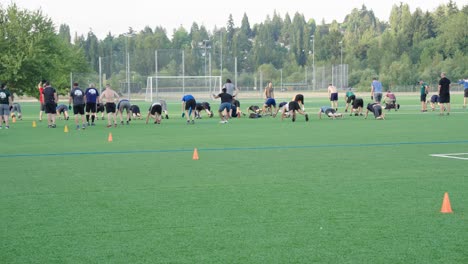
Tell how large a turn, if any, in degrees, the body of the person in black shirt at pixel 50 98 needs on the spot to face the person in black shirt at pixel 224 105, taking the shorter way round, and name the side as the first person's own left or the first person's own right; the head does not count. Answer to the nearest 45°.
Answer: approximately 90° to the first person's own right

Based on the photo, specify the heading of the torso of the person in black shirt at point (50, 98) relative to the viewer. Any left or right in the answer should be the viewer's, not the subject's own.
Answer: facing away from the viewer

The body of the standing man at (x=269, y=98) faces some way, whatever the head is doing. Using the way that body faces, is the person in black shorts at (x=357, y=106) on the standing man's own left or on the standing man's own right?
on the standing man's own left

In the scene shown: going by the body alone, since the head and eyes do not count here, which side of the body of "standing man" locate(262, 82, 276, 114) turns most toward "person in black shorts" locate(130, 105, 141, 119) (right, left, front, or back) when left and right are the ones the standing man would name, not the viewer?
right

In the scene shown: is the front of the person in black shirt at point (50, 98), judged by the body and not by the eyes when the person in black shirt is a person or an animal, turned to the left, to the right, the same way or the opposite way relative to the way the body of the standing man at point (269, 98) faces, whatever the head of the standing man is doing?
the opposite way

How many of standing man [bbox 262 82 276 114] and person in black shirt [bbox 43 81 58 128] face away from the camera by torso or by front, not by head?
1

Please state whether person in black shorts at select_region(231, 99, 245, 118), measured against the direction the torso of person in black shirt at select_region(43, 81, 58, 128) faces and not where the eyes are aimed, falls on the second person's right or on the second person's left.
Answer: on the second person's right
